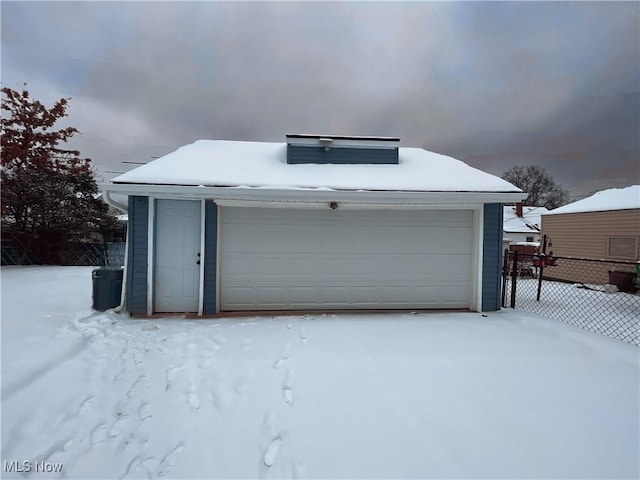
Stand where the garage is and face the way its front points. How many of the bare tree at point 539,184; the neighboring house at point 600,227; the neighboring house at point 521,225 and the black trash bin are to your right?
1

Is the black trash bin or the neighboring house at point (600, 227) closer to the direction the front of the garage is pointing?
the black trash bin

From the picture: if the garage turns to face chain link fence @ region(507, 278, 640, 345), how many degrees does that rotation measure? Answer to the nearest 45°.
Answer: approximately 90° to its left

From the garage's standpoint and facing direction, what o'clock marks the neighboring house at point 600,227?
The neighboring house is roughly at 8 o'clock from the garage.

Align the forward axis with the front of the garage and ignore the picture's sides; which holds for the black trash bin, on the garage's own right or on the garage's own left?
on the garage's own right

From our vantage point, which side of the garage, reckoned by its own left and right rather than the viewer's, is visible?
front

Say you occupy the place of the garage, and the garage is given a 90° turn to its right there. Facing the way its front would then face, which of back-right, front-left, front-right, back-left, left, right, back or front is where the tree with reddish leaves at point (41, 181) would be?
front-right

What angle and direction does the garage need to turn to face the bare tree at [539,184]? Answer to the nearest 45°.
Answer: approximately 135° to its left

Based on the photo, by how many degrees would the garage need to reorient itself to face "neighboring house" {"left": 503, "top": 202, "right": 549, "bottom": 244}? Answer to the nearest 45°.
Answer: approximately 135° to its left

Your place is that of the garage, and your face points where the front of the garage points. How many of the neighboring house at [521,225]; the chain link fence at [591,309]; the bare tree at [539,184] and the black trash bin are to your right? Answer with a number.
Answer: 1
